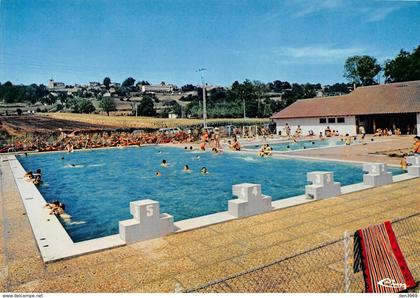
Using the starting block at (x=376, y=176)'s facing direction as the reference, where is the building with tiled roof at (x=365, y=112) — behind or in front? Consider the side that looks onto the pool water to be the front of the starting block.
in front

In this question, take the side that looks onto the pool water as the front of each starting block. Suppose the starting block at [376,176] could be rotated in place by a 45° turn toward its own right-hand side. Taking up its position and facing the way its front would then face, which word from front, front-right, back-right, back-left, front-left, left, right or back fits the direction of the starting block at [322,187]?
back-left

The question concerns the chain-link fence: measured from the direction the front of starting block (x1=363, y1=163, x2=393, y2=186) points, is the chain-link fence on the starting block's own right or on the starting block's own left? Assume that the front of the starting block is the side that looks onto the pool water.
on the starting block's own left

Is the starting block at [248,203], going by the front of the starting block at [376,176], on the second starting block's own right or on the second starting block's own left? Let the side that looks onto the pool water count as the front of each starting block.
on the second starting block's own left

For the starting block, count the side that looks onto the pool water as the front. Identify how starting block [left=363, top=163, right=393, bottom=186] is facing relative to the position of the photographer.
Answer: facing away from the viewer and to the left of the viewer

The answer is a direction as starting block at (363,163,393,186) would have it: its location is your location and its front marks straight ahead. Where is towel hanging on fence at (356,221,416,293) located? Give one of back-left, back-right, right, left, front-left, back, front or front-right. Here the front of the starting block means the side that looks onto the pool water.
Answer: back-left

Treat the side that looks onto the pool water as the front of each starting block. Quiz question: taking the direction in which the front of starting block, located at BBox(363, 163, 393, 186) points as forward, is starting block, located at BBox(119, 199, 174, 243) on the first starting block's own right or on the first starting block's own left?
on the first starting block's own left
